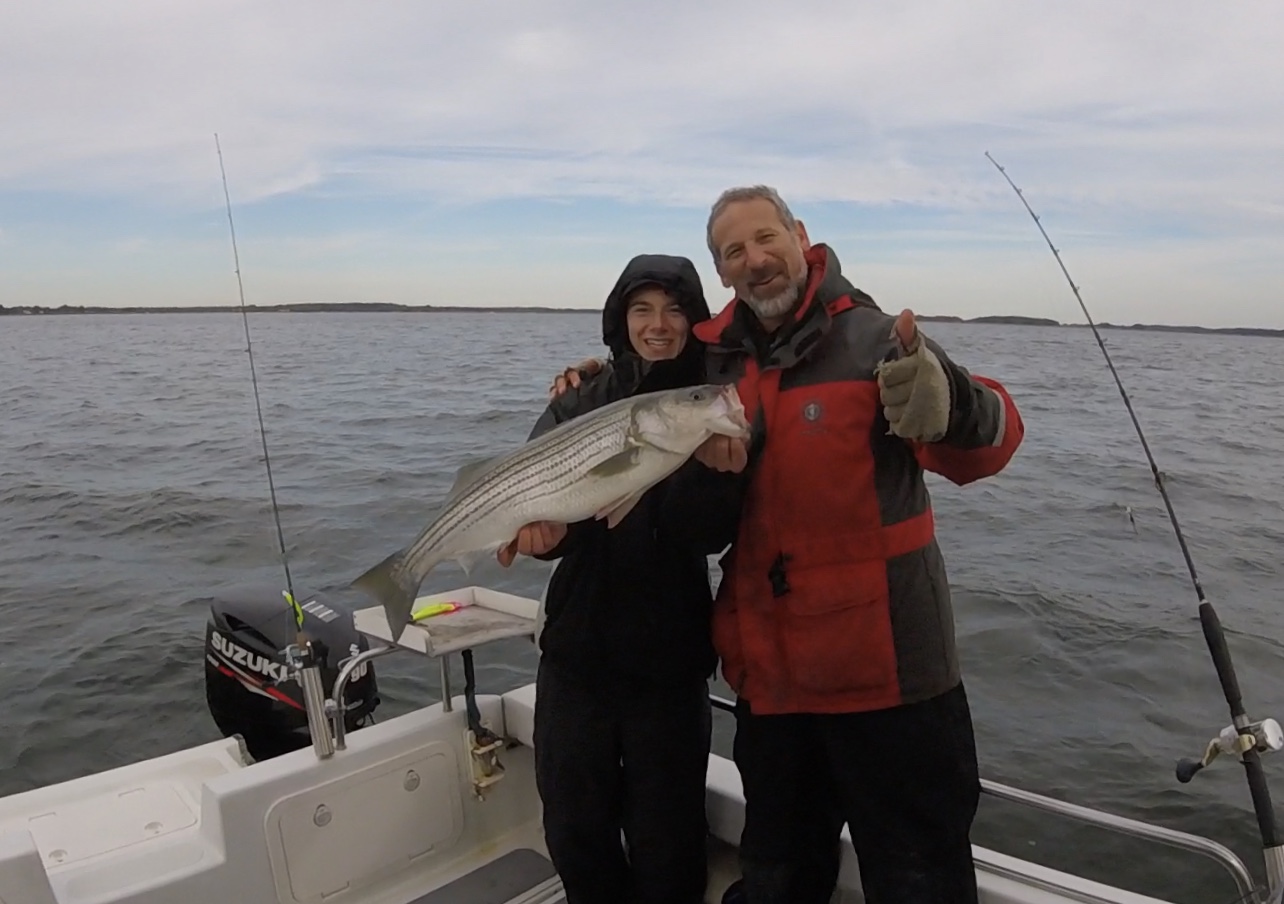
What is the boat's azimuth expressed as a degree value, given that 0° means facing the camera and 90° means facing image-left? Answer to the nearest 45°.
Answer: approximately 315°
